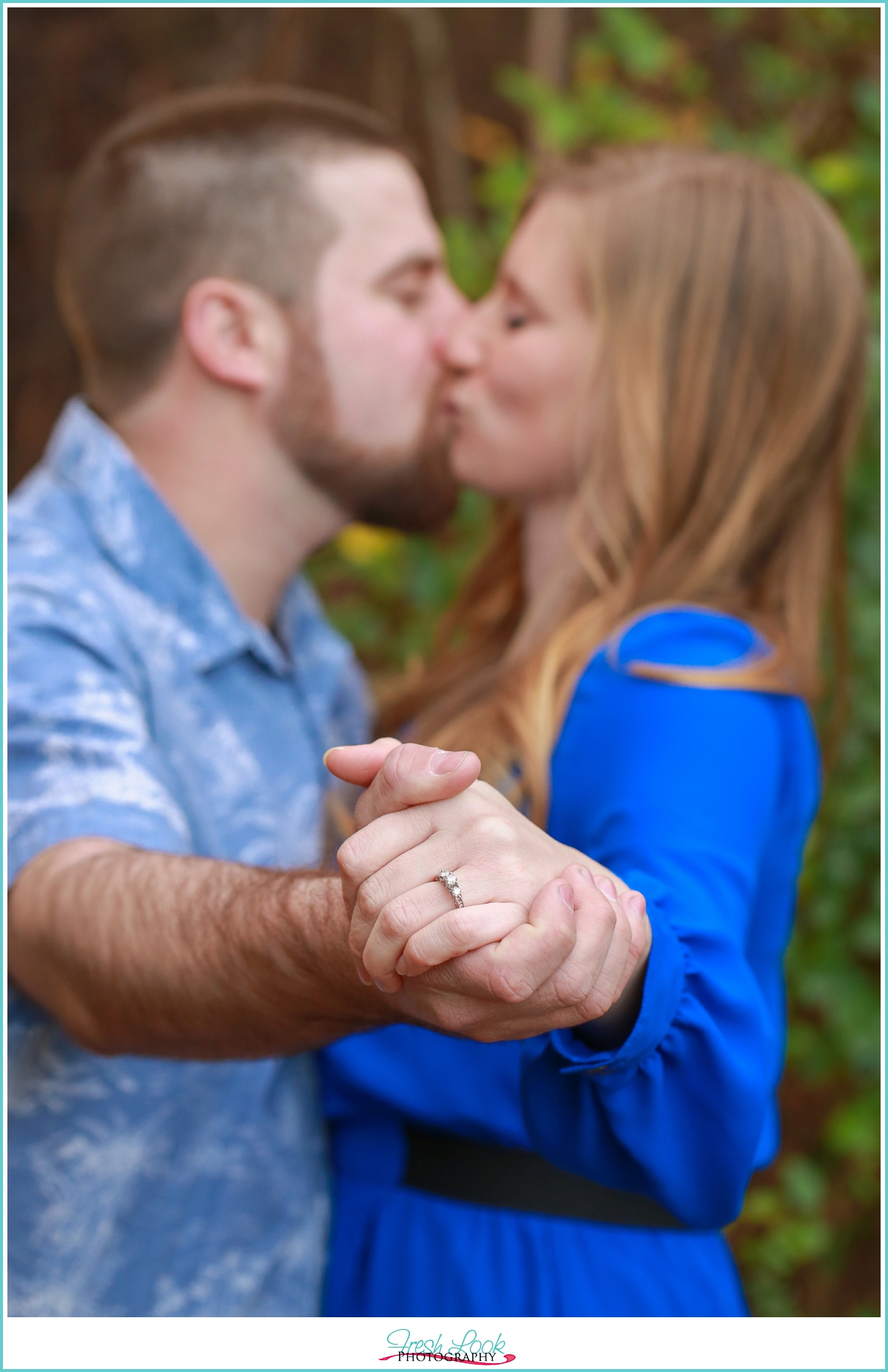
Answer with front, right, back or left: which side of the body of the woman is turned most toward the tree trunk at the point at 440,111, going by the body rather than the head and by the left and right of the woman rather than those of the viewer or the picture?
right

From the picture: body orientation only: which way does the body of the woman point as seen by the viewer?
to the viewer's left

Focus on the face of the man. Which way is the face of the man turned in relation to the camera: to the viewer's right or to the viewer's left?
to the viewer's right
